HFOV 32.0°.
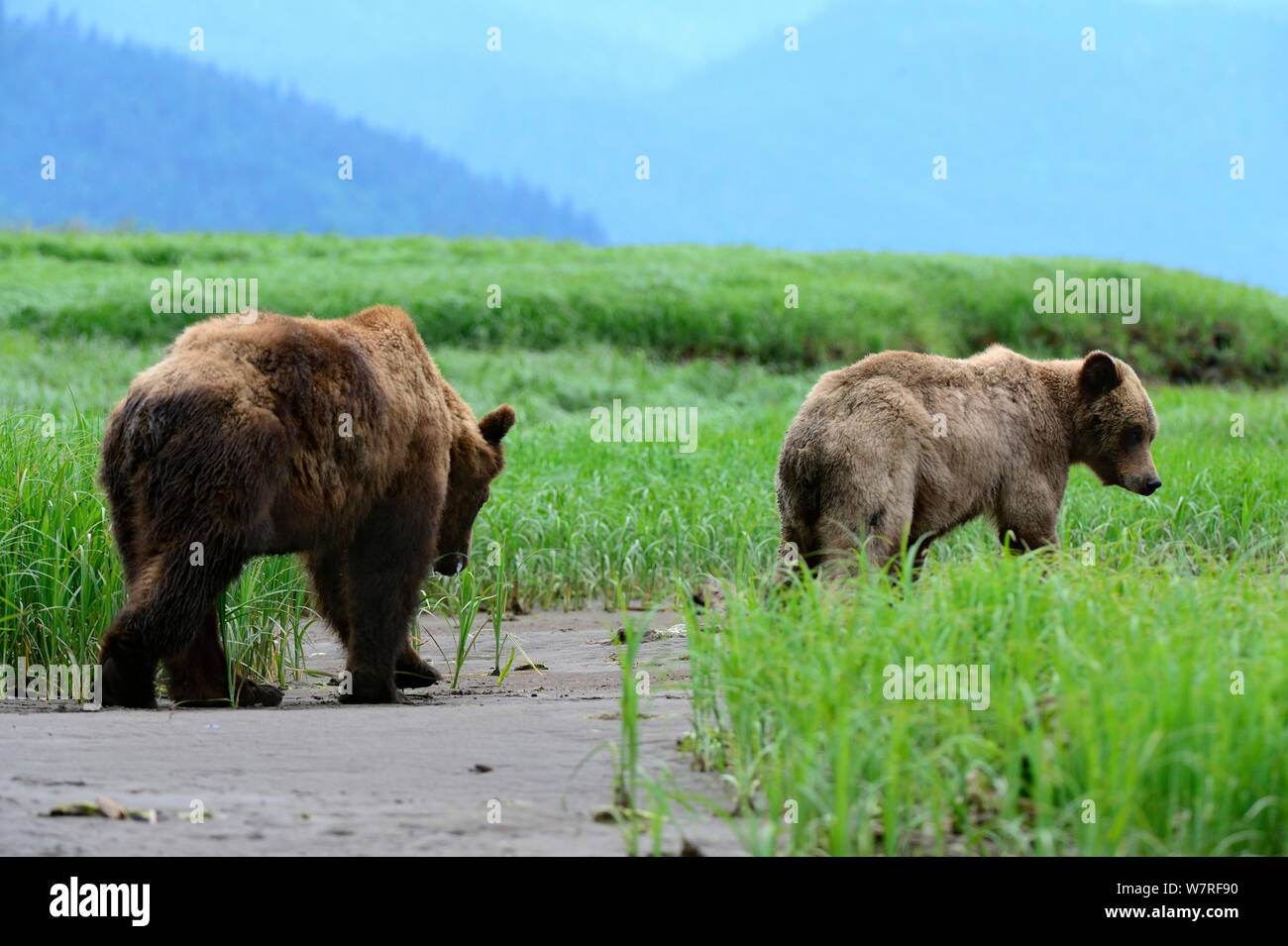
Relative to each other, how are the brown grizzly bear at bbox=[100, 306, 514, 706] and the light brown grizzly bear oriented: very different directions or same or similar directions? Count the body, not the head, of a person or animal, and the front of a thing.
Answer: same or similar directions

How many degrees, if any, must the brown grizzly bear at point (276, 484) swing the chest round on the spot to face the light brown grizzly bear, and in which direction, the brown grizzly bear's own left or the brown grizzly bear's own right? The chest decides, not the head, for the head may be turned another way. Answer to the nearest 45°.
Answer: approximately 45° to the brown grizzly bear's own right

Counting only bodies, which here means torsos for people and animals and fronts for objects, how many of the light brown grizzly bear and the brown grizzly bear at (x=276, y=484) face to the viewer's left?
0

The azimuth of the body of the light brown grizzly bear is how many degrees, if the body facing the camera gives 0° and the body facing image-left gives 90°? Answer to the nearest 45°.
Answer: approximately 225°

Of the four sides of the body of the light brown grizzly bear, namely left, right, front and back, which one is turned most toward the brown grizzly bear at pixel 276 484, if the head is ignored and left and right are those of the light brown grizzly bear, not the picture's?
back

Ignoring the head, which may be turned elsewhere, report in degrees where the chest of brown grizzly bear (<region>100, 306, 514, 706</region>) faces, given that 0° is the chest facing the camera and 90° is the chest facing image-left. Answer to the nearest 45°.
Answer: approximately 225°
